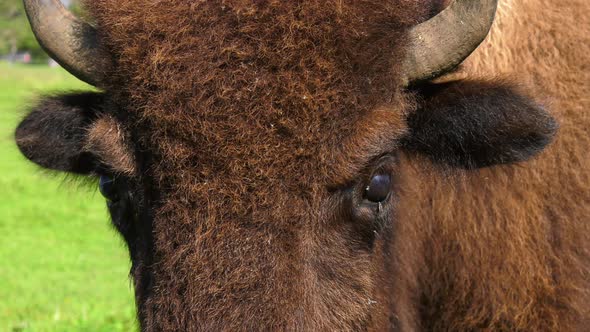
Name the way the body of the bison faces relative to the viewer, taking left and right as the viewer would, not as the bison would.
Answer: facing the viewer and to the left of the viewer
